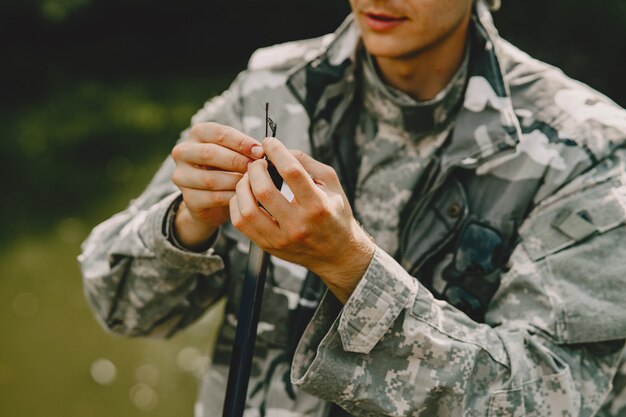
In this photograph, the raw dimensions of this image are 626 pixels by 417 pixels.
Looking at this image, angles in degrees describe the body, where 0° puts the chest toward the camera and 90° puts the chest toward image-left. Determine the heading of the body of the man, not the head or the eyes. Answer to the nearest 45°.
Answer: approximately 45°
